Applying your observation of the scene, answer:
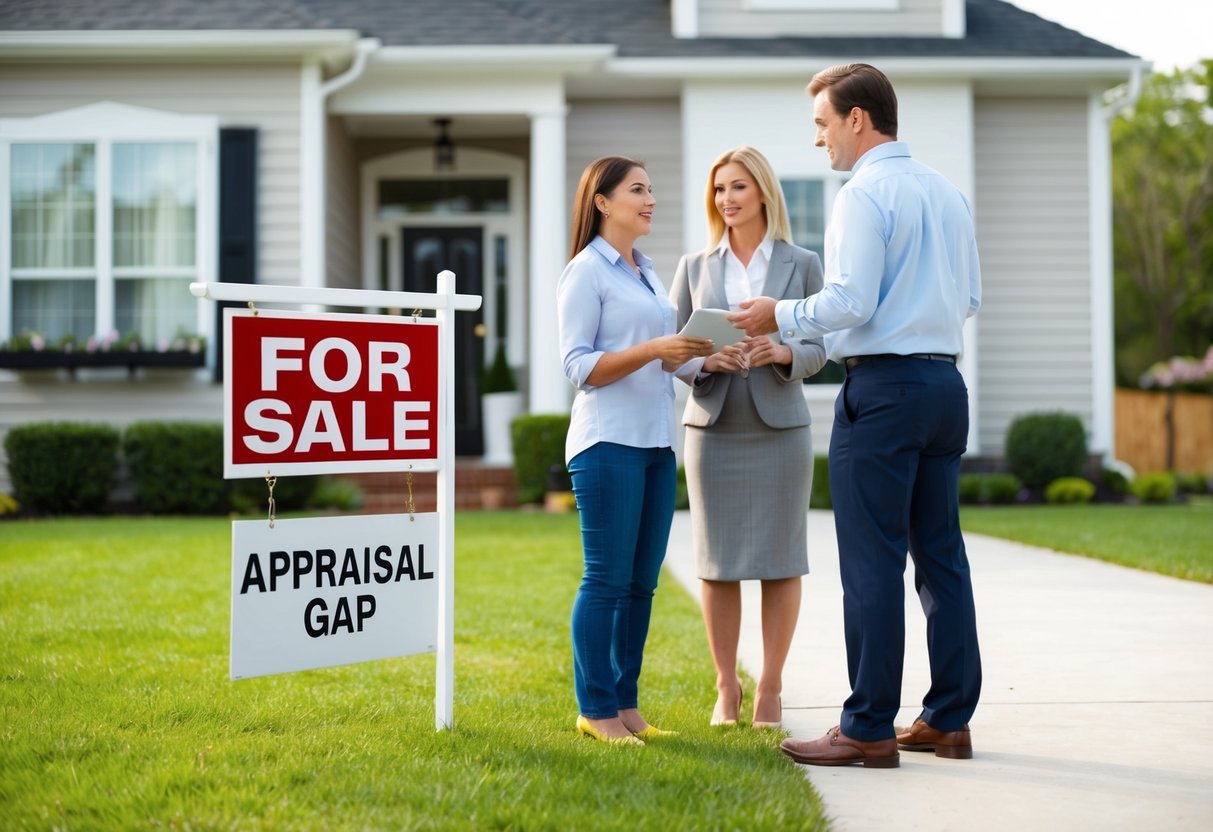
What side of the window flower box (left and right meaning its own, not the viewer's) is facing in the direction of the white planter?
left

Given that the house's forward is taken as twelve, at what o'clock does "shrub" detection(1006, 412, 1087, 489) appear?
The shrub is roughly at 9 o'clock from the house.

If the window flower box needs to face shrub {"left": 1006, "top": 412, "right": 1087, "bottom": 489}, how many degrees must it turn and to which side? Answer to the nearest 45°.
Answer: approximately 90° to its left

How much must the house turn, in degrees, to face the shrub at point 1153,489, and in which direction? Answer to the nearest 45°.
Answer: approximately 90° to its left

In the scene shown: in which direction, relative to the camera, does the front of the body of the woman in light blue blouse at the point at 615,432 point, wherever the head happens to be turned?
to the viewer's right

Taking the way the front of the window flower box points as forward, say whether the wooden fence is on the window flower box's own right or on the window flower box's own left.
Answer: on the window flower box's own left

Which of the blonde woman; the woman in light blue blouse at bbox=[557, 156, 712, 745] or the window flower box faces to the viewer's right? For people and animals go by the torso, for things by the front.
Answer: the woman in light blue blouse

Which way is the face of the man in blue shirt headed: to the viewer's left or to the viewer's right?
to the viewer's left

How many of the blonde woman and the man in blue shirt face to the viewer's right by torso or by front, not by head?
0

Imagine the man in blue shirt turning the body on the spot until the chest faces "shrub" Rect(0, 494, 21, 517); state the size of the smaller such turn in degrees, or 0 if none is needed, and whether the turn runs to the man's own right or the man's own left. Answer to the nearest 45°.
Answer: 0° — they already face it

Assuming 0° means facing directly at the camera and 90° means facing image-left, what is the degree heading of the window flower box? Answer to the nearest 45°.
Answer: approximately 0°
